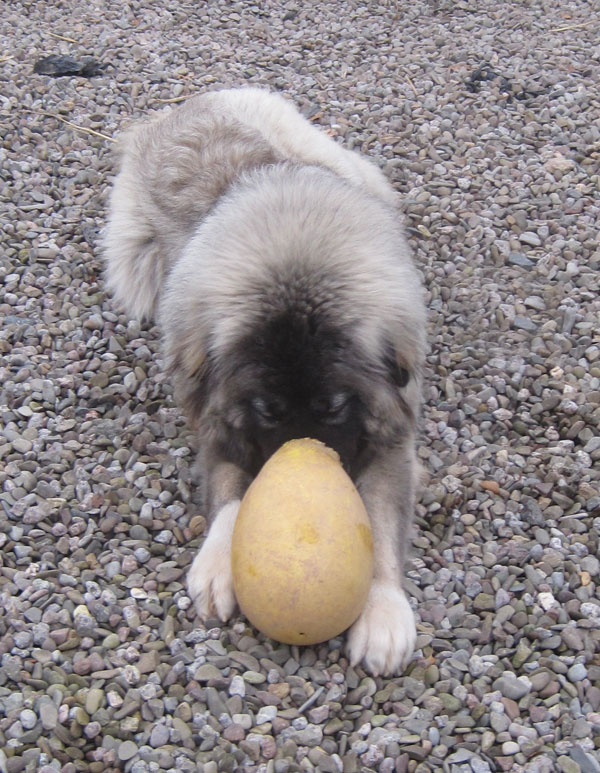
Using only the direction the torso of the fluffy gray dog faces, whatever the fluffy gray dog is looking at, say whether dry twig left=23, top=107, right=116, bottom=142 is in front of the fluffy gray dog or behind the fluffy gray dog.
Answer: behind

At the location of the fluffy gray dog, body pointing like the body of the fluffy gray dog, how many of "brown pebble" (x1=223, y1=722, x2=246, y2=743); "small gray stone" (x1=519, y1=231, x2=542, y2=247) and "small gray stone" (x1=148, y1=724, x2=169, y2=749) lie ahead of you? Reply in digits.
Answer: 2

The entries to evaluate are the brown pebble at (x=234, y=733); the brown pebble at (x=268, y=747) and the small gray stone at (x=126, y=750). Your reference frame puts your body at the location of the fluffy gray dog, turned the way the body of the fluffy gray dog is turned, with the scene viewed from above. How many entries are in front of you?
3

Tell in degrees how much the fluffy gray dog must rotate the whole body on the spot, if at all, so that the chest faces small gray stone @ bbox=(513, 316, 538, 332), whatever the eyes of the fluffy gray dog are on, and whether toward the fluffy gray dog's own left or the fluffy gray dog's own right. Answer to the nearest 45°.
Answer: approximately 135° to the fluffy gray dog's own left

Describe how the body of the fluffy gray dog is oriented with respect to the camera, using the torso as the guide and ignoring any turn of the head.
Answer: toward the camera

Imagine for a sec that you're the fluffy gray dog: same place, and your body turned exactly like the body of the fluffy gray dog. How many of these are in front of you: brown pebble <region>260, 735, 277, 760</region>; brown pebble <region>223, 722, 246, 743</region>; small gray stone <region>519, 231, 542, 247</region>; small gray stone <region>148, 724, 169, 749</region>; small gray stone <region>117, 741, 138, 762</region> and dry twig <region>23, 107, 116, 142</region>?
4

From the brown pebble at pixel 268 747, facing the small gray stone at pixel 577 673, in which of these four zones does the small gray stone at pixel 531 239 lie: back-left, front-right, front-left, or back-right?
front-left

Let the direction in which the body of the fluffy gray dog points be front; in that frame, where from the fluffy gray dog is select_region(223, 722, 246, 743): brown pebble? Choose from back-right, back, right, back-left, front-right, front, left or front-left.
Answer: front

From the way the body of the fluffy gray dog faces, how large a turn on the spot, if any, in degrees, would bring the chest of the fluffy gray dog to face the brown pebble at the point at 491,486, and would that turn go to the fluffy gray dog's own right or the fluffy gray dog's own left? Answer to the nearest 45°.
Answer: approximately 90° to the fluffy gray dog's own left

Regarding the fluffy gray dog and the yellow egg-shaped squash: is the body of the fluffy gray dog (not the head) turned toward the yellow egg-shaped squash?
yes

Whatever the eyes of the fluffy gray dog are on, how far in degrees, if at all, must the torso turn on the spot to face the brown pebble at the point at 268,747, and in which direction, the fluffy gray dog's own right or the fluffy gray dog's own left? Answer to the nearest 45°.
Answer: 0° — it already faces it

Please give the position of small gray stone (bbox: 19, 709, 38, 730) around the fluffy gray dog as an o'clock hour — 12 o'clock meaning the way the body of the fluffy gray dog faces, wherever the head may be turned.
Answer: The small gray stone is roughly at 1 o'clock from the fluffy gray dog.

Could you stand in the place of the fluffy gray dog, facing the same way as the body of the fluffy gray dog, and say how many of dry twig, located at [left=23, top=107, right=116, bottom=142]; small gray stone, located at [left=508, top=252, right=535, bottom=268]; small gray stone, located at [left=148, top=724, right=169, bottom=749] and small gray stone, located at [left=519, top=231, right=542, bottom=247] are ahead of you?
1

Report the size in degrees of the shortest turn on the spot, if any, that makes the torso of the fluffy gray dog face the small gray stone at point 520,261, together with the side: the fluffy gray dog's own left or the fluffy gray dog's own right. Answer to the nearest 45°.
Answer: approximately 135° to the fluffy gray dog's own left

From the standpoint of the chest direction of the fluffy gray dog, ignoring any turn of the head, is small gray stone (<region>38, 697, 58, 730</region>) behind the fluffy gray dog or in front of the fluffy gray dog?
in front

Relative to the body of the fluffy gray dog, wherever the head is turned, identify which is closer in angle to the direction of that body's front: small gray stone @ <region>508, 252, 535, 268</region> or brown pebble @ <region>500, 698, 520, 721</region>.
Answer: the brown pebble

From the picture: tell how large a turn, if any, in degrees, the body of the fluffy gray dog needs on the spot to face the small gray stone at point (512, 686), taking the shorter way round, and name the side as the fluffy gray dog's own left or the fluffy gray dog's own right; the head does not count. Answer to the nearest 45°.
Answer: approximately 45° to the fluffy gray dog's own left

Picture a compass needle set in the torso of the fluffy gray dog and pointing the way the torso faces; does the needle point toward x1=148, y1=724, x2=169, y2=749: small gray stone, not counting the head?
yes

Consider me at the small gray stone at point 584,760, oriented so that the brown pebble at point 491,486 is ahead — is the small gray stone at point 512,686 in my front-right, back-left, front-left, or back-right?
front-left
